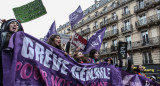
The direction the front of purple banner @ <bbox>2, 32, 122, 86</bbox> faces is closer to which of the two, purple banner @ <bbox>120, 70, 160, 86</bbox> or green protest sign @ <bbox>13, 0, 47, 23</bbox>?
the purple banner

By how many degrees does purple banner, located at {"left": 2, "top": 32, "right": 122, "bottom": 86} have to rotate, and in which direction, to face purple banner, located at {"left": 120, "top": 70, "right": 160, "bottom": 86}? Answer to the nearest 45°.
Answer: approximately 90° to its left

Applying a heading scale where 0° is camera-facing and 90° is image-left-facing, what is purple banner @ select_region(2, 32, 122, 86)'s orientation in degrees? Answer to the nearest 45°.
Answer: approximately 315°

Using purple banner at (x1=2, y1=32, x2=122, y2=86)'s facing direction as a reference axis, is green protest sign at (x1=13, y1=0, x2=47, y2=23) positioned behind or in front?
behind

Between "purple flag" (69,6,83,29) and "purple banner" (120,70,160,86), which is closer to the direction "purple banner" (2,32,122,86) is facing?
the purple banner

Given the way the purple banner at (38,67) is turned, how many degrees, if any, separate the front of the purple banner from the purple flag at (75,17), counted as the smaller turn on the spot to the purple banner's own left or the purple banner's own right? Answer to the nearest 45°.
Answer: approximately 135° to the purple banner's own left
